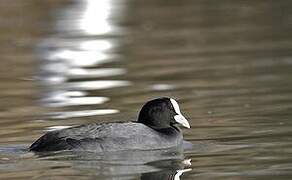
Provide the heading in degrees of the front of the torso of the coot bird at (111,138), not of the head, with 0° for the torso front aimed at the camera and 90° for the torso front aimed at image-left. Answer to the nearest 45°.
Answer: approximately 270°
